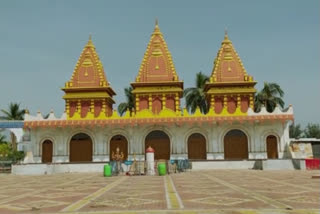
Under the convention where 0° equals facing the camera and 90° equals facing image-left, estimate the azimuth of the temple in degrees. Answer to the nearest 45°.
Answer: approximately 0°
